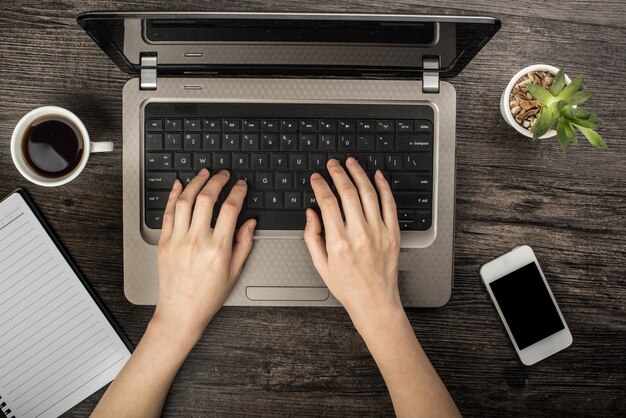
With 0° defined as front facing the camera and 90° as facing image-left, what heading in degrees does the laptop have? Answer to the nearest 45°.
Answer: approximately 0°
